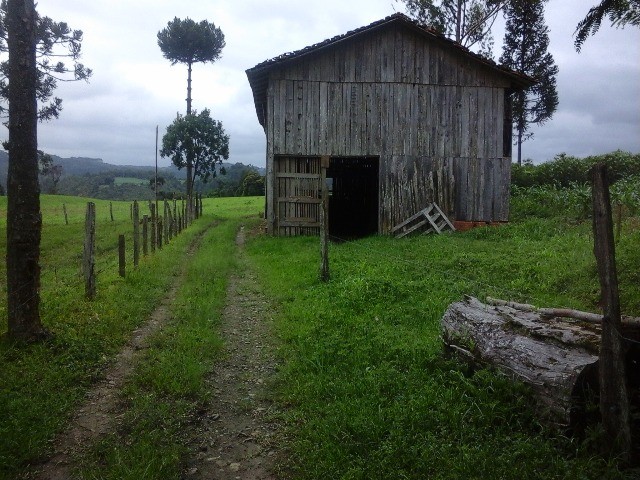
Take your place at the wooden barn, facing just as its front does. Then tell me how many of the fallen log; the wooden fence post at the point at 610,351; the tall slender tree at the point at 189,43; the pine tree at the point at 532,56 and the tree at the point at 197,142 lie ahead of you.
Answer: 2

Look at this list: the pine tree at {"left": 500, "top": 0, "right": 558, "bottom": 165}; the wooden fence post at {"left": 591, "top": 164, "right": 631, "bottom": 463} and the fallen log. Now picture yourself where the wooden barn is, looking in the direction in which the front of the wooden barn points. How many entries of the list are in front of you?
2

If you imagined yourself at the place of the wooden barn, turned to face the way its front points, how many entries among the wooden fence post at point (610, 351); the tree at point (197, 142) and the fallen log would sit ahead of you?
2

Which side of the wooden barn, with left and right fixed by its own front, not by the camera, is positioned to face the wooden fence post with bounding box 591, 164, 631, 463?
front

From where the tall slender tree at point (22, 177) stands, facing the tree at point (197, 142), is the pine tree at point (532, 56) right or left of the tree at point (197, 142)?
right

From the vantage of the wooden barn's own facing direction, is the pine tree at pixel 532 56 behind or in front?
behind

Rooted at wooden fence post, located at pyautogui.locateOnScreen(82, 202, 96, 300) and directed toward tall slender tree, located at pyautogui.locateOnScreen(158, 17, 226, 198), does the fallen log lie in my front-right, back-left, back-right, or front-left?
back-right

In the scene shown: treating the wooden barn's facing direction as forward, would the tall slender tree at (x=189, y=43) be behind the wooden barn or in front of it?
behind

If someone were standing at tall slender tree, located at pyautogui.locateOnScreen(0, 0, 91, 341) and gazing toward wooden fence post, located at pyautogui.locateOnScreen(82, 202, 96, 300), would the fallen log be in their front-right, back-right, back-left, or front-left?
back-right

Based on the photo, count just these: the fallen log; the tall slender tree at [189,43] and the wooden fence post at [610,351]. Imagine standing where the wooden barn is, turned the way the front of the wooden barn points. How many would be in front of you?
2

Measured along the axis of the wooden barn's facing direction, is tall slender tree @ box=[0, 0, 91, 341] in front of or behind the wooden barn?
in front

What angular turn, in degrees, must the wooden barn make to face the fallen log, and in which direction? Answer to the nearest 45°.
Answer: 0° — it already faces it

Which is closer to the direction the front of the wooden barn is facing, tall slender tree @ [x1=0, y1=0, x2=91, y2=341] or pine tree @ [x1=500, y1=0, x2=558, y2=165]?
the tall slender tree

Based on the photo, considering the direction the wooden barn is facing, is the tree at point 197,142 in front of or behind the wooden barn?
behind

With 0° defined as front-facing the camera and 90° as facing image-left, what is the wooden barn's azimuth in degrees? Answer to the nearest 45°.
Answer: approximately 0°
